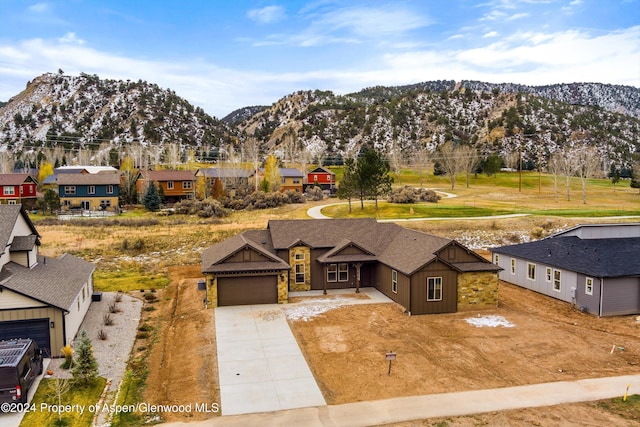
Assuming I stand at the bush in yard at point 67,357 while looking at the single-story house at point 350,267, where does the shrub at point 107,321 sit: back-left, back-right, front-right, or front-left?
front-left

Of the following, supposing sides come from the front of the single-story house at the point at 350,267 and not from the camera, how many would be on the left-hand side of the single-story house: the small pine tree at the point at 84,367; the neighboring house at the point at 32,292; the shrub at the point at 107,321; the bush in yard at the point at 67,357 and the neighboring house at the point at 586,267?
1

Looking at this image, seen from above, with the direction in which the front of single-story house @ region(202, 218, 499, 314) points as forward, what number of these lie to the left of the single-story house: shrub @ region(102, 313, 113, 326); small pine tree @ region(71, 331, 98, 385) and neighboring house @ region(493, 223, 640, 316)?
1

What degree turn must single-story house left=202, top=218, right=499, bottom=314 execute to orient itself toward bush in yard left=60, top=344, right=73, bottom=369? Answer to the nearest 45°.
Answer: approximately 45° to its right

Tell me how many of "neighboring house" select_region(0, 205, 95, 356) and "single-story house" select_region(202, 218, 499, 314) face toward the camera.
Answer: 2

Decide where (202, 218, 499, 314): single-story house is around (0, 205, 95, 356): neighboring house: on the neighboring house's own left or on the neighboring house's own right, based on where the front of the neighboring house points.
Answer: on the neighboring house's own left

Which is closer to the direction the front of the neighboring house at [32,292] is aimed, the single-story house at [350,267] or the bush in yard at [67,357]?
the bush in yard

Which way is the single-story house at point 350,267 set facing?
toward the camera

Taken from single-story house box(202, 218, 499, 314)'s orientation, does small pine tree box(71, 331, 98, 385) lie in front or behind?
in front

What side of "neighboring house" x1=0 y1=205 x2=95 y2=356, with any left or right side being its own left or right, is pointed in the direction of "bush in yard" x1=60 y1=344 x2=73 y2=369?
front

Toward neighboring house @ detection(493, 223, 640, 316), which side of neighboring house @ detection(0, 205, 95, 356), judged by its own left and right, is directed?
left

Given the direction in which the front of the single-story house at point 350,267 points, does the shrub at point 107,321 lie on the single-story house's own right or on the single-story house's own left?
on the single-story house's own right

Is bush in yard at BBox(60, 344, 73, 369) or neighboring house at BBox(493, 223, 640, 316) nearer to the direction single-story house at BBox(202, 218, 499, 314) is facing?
the bush in yard

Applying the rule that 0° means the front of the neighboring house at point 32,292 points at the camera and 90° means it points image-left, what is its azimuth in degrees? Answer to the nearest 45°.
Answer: approximately 0°

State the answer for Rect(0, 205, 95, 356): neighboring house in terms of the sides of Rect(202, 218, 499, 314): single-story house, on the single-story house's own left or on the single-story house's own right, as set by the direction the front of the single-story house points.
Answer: on the single-story house's own right
